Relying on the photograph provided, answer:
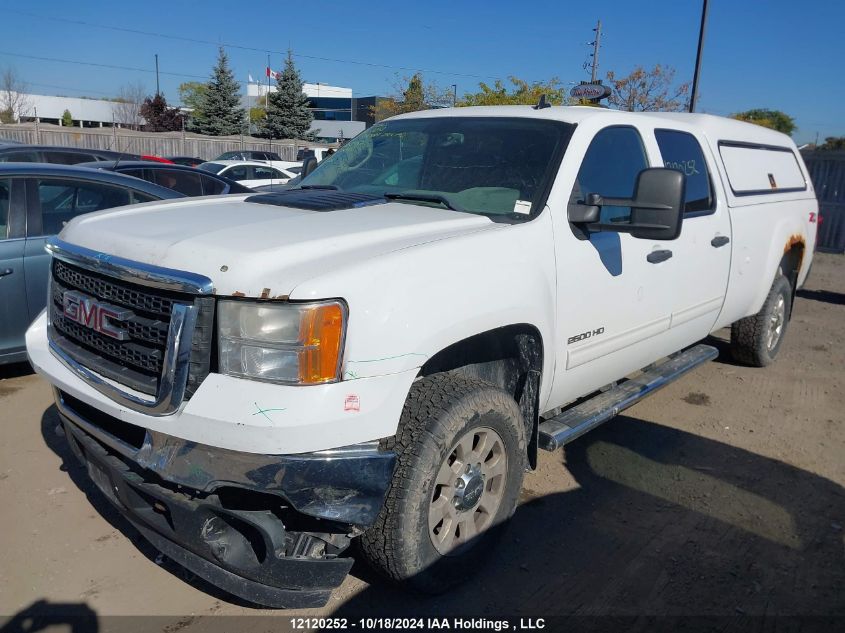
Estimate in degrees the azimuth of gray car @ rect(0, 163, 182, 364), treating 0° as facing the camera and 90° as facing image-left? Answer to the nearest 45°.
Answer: approximately 90°

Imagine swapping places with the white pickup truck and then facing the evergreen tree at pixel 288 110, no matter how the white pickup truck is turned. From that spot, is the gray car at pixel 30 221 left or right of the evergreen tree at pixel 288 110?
left

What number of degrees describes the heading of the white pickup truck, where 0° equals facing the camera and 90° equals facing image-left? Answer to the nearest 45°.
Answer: approximately 45°

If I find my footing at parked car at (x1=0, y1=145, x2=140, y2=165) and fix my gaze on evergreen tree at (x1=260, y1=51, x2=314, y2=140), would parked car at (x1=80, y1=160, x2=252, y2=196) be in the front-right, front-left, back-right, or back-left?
back-right

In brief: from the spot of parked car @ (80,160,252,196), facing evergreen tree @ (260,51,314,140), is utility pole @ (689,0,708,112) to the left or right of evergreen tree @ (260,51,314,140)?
right

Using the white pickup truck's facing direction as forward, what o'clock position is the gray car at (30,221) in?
The gray car is roughly at 3 o'clock from the white pickup truck.

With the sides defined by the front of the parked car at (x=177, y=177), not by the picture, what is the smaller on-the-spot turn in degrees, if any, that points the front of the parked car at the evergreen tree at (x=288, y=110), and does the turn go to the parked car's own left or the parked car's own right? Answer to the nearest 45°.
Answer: approximately 90° to the parked car's own right

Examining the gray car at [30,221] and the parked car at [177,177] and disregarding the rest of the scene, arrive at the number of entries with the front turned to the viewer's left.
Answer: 2

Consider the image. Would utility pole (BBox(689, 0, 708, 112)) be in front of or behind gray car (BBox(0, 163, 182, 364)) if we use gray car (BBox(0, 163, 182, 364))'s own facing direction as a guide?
behind
